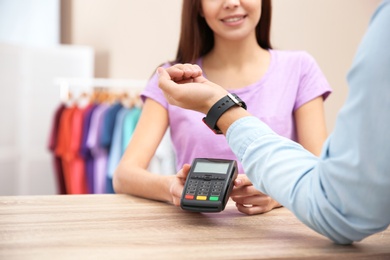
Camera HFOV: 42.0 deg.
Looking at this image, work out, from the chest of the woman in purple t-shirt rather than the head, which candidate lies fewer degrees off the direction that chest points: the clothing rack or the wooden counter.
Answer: the wooden counter

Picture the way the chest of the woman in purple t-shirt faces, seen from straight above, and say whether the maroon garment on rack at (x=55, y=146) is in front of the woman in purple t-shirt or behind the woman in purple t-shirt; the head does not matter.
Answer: behind

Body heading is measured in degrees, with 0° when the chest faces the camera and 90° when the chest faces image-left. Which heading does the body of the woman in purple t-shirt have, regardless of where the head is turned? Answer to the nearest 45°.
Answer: approximately 0°

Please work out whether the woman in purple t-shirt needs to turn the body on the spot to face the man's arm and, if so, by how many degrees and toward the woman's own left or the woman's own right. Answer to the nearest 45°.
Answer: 0° — they already face it

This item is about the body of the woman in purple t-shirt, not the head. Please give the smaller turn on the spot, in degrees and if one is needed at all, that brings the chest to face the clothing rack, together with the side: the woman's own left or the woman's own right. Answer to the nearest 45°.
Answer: approximately 135° to the woman's own right

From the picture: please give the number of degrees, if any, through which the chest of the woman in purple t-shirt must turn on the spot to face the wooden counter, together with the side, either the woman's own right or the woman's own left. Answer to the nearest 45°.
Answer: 0° — they already face it

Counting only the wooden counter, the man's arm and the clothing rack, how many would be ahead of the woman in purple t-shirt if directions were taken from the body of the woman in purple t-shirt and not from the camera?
2

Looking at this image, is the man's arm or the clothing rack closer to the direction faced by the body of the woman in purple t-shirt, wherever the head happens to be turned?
the man's arm
